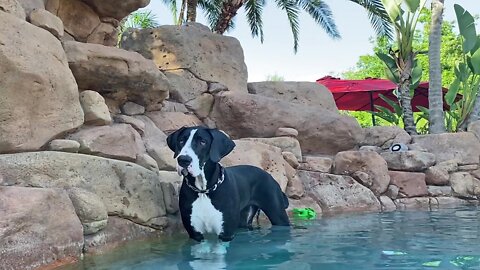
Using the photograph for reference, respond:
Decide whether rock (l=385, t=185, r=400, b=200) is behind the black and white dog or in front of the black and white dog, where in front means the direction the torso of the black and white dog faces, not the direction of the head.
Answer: behind

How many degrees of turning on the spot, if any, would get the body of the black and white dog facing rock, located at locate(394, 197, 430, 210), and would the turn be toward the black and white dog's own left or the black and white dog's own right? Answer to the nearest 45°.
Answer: approximately 180°

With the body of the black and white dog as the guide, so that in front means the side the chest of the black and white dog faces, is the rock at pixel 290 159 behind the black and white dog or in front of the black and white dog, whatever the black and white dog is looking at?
behind

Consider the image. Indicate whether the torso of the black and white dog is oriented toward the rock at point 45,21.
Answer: no

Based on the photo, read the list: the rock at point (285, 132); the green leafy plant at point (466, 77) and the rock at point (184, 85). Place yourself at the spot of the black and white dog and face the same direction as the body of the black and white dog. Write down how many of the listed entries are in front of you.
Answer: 0

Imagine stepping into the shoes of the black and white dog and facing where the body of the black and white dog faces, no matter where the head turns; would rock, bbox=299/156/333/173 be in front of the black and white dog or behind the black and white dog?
behind

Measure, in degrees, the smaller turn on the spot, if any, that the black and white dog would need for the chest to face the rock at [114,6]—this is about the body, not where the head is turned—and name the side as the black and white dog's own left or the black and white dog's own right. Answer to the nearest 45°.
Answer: approximately 90° to the black and white dog's own right

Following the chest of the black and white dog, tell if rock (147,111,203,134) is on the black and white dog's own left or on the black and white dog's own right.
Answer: on the black and white dog's own right

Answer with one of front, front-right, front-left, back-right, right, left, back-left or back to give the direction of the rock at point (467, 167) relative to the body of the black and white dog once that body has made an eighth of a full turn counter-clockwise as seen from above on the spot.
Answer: back-left

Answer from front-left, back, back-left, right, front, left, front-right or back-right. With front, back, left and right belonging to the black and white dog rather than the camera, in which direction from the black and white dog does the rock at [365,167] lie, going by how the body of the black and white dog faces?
back

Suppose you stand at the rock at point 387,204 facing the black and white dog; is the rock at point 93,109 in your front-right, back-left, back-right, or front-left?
front-right

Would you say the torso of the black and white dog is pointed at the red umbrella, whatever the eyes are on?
no

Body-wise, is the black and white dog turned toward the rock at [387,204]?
no

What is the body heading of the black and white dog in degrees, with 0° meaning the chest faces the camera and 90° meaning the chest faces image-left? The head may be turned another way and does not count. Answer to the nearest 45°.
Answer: approximately 45°

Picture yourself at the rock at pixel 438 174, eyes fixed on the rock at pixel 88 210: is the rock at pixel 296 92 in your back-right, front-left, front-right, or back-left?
front-right

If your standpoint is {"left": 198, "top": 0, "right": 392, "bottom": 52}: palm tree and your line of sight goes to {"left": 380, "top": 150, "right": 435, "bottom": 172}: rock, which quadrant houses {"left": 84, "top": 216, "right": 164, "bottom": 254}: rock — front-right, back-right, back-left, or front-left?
front-right

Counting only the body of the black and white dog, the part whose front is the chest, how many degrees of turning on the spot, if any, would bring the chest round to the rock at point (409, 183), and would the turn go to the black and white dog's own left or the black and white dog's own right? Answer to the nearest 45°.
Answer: approximately 180°

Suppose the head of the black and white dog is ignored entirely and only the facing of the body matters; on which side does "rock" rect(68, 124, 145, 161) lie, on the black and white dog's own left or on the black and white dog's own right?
on the black and white dog's own right

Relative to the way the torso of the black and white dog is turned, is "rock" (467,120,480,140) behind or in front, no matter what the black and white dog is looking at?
behind
